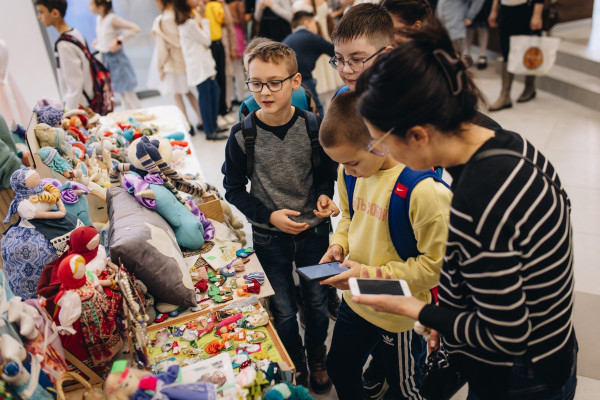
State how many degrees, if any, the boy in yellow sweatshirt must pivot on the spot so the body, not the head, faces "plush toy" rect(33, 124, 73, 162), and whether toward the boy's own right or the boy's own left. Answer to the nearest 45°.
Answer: approximately 90° to the boy's own right

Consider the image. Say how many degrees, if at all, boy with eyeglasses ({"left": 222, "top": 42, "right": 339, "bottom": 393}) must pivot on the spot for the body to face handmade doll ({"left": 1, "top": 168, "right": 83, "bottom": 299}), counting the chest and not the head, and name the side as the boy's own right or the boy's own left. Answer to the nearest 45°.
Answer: approximately 90° to the boy's own right

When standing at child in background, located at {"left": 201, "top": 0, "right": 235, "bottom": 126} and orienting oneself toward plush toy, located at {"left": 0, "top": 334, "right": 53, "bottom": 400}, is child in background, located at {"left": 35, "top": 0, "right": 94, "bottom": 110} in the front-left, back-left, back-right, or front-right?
front-right

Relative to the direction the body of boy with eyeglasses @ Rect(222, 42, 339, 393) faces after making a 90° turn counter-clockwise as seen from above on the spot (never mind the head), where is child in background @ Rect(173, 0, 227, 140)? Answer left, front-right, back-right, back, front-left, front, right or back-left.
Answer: left

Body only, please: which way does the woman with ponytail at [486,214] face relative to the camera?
to the viewer's left

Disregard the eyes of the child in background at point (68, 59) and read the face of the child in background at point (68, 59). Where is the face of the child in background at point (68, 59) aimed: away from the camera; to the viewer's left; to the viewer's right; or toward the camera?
to the viewer's left

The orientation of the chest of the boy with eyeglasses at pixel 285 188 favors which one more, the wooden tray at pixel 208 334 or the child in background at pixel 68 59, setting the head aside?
the wooden tray

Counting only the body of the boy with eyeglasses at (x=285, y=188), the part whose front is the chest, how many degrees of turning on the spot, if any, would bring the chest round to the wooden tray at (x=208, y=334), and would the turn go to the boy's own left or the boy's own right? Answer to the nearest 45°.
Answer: approximately 45° to the boy's own right

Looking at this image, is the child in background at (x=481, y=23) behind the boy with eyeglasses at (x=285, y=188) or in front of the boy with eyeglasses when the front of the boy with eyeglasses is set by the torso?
behind

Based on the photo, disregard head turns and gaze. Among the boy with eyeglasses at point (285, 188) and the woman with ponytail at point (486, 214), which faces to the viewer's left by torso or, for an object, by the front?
the woman with ponytail

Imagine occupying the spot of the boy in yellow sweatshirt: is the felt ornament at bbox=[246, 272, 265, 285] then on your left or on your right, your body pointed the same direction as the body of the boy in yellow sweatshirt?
on your right

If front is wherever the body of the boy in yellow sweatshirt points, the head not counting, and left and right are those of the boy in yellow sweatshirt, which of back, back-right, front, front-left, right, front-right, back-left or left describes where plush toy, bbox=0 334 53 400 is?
front

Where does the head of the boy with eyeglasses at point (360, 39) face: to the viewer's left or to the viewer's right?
to the viewer's left

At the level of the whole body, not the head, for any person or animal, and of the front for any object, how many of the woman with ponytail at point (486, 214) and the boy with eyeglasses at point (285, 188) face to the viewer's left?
1

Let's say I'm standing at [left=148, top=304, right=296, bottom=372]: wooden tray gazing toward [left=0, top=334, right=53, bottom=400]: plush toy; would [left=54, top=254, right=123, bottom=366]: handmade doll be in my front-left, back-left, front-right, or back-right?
front-right
